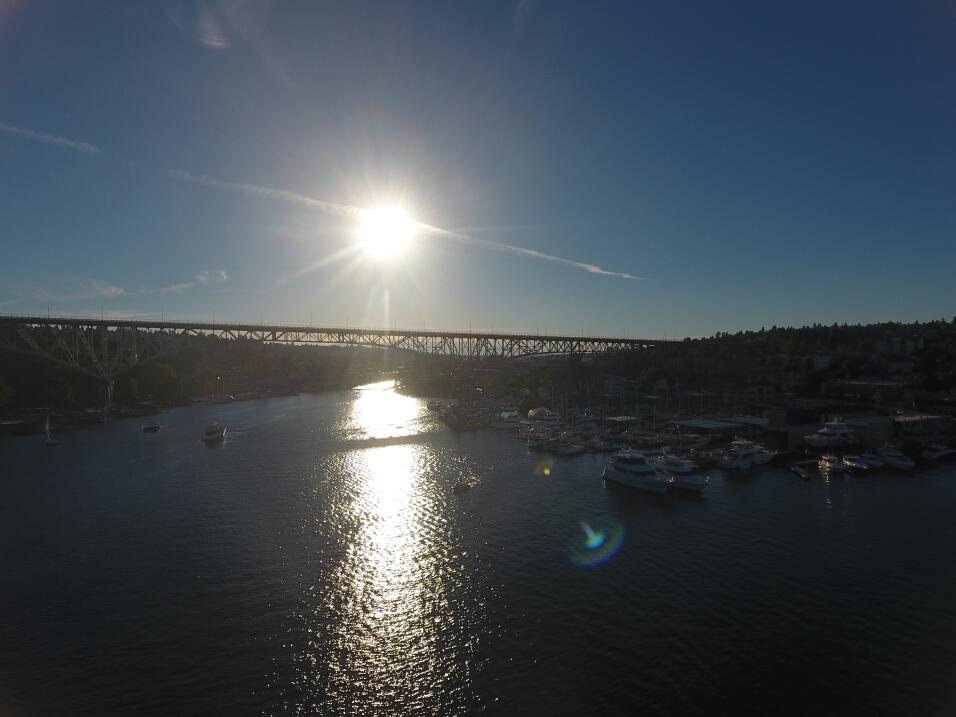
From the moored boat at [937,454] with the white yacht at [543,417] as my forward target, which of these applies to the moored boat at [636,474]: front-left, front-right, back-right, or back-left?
front-left

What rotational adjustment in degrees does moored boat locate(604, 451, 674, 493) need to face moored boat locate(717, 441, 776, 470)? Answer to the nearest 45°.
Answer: approximately 90° to its left

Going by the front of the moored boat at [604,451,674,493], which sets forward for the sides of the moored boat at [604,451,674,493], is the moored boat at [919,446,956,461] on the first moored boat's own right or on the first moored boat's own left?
on the first moored boat's own left

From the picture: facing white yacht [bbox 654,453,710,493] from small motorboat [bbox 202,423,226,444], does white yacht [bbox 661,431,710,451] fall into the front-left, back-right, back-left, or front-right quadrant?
front-left

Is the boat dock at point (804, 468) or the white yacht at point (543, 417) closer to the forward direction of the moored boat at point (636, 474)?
the boat dock

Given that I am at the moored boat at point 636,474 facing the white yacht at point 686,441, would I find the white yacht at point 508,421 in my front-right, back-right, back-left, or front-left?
front-left

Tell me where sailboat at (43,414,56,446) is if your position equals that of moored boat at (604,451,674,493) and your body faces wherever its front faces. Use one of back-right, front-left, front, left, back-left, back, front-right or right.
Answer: back-right

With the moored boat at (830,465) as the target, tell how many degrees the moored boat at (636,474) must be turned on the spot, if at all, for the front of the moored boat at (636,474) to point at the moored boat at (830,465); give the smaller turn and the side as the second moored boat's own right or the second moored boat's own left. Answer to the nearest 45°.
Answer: approximately 90° to the second moored boat's own left

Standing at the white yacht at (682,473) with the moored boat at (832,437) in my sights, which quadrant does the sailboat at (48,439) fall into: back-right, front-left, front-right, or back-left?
back-left

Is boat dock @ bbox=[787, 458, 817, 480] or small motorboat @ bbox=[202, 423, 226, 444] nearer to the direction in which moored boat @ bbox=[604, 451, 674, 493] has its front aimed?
the boat dock

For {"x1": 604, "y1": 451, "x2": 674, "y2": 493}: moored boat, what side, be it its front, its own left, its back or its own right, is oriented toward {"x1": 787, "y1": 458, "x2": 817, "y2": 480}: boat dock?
left

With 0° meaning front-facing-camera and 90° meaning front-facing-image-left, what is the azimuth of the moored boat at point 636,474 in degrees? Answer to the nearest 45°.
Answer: approximately 315°

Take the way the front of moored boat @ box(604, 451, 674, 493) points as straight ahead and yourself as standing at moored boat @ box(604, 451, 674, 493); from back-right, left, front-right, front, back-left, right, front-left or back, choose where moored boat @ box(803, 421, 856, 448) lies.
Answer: left

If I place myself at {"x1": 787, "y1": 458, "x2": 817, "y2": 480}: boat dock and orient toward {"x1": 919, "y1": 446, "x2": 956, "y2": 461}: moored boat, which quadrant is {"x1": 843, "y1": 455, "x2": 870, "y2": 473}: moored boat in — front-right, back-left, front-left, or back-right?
front-right

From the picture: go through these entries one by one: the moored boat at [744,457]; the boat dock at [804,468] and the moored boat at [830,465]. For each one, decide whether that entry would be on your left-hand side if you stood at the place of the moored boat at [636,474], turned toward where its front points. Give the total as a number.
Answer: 3

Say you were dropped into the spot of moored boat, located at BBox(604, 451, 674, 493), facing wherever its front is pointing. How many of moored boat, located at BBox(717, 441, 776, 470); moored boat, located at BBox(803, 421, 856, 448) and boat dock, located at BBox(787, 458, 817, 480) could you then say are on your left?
3

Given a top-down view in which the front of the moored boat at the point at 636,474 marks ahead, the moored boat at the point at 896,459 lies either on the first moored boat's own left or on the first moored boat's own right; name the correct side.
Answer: on the first moored boat's own left
